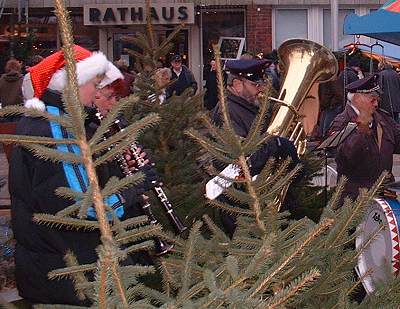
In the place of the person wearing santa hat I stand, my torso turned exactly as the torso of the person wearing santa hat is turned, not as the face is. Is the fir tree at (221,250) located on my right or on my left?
on my right

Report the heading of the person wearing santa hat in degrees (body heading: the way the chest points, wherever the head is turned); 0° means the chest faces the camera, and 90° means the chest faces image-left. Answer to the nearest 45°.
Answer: approximately 270°

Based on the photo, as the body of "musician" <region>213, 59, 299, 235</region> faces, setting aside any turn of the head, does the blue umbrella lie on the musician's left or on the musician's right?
on the musician's left

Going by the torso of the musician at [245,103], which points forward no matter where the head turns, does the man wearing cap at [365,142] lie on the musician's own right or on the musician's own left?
on the musician's own left
